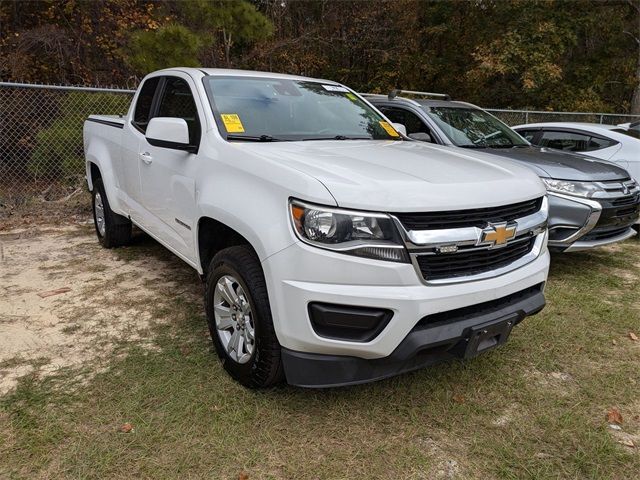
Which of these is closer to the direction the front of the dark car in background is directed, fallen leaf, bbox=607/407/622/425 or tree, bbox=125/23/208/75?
the fallen leaf

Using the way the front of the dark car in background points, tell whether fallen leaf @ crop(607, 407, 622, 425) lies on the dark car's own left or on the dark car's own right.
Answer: on the dark car's own right

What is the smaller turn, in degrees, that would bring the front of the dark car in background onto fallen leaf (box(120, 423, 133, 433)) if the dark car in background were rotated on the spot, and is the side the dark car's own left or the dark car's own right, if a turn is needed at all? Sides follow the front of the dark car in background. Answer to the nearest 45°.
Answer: approximately 90° to the dark car's own right

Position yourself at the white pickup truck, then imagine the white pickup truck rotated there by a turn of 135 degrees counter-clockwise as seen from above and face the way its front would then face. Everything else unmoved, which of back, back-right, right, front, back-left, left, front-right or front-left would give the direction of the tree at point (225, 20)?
front

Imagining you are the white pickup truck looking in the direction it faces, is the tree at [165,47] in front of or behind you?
behind

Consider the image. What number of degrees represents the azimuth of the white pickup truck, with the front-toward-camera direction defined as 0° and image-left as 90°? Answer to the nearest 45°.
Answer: approximately 315°

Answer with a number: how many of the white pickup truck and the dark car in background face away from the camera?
0

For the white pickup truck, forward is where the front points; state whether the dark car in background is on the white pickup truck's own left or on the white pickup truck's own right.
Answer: on the white pickup truck's own left

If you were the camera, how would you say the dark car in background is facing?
facing the viewer and to the right of the viewer
